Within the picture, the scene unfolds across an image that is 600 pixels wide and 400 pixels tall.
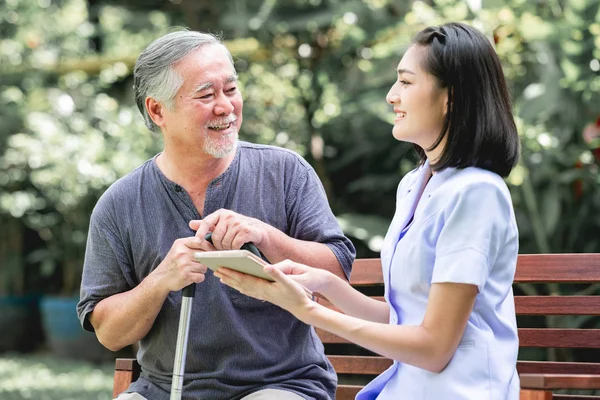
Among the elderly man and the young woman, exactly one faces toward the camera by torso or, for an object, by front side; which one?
the elderly man

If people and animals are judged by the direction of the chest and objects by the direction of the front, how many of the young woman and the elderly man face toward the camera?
1

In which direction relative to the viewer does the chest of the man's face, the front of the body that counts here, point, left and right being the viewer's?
facing the viewer and to the right of the viewer

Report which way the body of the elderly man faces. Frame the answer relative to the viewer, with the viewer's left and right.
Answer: facing the viewer

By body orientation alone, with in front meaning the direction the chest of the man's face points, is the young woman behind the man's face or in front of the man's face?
in front

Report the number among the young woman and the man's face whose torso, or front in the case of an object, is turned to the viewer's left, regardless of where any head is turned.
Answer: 1

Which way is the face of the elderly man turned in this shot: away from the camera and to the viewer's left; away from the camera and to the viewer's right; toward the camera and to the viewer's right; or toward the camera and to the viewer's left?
toward the camera and to the viewer's right

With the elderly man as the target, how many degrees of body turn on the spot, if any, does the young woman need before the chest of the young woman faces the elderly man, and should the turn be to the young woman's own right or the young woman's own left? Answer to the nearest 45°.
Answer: approximately 45° to the young woman's own right

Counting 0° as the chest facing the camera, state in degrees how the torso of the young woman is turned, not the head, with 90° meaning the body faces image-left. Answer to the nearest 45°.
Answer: approximately 90°
